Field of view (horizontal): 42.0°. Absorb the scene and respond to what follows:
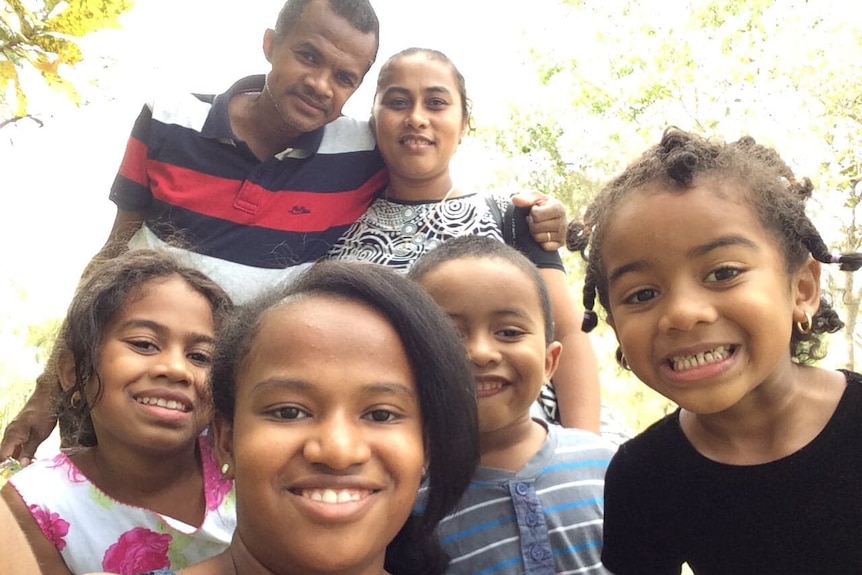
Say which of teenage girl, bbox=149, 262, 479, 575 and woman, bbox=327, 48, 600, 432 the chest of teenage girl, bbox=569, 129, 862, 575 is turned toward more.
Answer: the teenage girl

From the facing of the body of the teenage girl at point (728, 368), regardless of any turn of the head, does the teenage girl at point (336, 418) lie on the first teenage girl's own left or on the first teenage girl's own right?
on the first teenage girl's own right

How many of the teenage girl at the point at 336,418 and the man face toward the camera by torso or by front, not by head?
2

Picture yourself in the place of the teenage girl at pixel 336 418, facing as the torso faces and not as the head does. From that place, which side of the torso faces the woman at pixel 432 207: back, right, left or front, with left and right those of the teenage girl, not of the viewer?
back

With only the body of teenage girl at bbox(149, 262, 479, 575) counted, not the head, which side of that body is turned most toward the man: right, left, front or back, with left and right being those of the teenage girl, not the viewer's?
back
